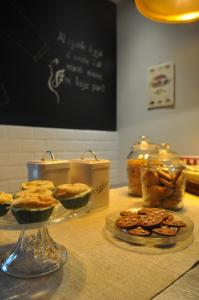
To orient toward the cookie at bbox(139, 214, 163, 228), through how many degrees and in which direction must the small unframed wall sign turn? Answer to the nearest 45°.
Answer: approximately 45° to its left

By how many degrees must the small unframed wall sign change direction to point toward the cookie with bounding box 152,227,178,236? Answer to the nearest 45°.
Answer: approximately 45° to its left

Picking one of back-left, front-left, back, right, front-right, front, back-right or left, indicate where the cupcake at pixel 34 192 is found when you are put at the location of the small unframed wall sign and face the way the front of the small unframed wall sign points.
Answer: front-left

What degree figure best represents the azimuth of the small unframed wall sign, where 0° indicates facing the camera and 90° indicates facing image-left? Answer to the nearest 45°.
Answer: approximately 45°

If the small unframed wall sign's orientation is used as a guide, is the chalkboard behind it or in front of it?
in front

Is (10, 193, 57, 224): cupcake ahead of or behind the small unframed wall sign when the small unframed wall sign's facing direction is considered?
ahead
